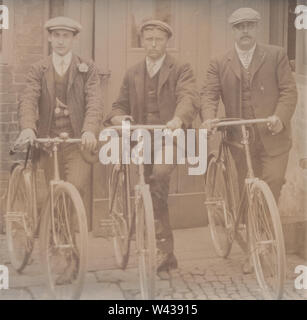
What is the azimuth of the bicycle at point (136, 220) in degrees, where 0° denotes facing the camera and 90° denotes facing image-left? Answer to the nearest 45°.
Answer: approximately 0°

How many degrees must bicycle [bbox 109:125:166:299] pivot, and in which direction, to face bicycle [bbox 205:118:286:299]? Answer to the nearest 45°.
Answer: approximately 90° to its left

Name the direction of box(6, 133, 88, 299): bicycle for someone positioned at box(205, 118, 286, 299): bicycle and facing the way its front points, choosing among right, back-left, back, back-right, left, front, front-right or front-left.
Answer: back-right

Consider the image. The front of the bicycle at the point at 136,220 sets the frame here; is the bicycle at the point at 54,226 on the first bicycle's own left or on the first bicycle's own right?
on the first bicycle's own right

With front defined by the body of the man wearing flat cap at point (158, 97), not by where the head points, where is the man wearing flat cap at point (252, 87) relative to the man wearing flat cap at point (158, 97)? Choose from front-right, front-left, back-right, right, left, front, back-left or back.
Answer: left

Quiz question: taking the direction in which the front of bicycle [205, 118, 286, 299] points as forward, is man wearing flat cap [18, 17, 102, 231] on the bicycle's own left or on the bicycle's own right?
on the bicycle's own right

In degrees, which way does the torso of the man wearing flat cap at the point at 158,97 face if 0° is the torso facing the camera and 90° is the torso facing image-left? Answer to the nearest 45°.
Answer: approximately 0°
